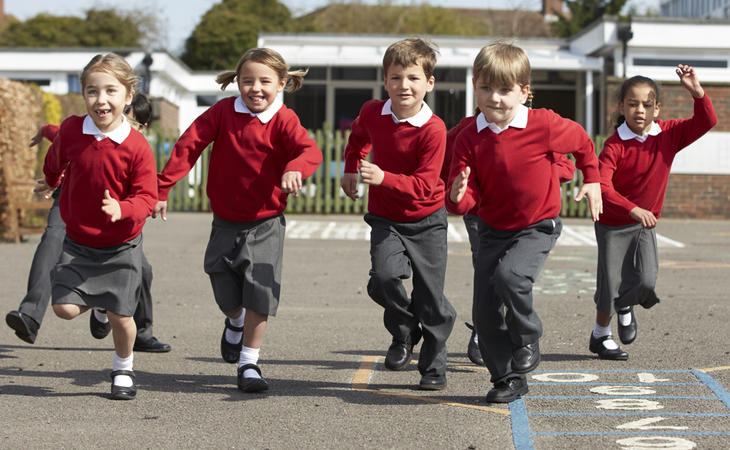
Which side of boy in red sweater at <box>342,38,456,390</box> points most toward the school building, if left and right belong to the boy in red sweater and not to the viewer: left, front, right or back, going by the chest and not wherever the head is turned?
back

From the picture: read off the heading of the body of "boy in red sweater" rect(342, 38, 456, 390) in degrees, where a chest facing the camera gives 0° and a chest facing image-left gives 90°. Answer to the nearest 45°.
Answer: approximately 0°

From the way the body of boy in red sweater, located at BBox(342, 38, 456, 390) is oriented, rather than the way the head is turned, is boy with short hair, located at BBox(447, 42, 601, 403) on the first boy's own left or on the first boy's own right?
on the first boy's own left

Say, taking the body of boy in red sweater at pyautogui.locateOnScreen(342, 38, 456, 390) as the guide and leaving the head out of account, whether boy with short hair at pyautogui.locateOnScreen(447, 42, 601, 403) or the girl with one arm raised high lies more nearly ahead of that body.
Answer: the boy with short hair
